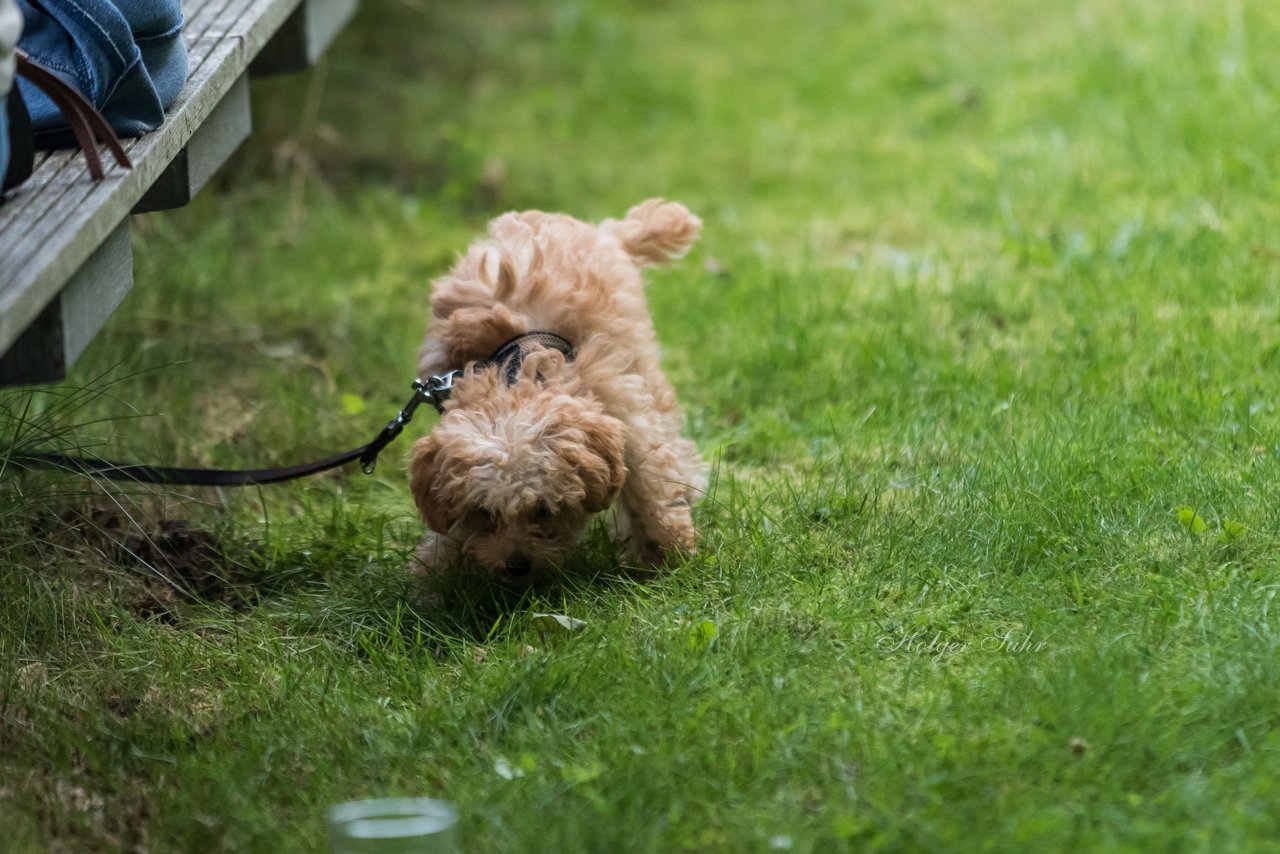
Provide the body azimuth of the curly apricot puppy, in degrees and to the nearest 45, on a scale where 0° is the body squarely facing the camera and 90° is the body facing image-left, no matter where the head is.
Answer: approximately 0°

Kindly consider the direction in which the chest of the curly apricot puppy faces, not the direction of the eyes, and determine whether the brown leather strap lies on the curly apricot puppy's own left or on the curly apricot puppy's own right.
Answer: on the curly apricot puppy's own right

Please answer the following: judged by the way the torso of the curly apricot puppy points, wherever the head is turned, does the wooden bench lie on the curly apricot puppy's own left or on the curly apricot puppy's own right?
on the curly apricot puppy's own right
